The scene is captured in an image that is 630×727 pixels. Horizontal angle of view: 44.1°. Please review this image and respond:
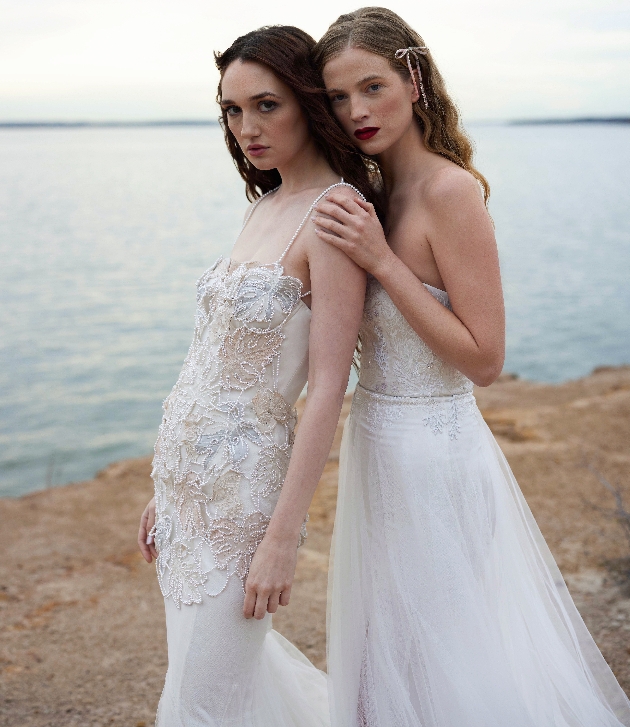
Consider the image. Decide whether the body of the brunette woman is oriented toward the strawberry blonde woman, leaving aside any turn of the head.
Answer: no

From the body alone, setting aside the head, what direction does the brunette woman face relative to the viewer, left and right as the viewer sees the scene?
facing the viewer and to the left of the viewer
